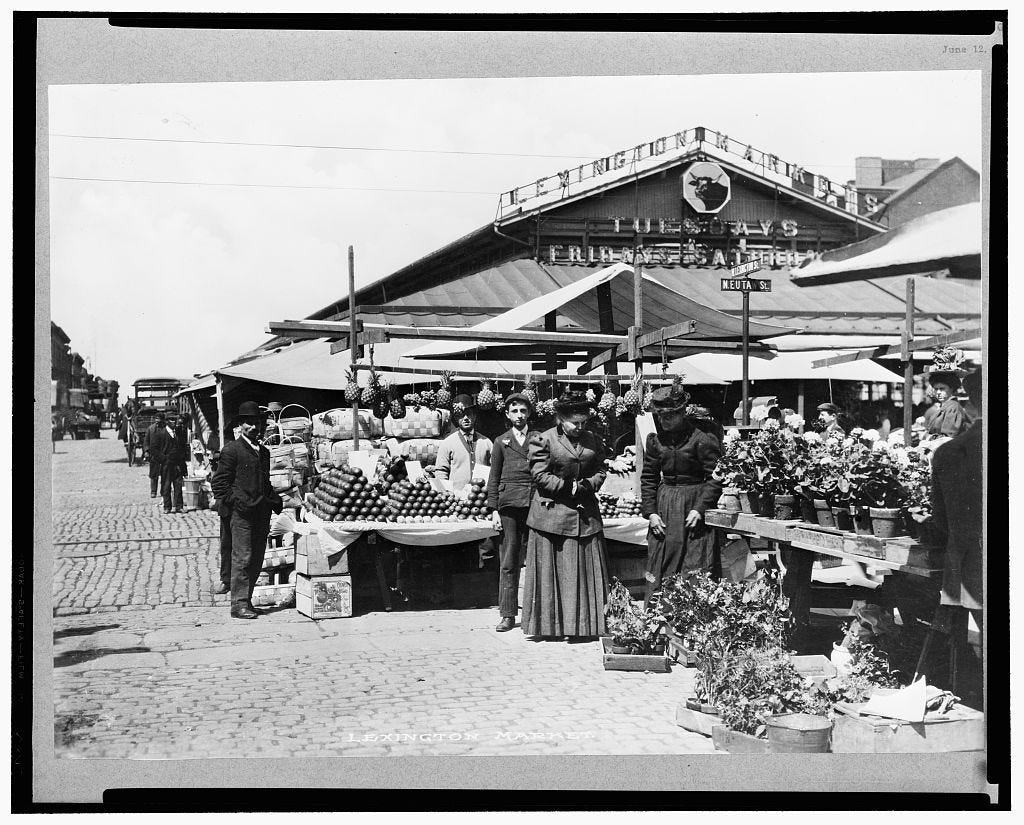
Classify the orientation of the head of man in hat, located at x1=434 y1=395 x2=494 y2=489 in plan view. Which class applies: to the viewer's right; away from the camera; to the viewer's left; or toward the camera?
toward the camera

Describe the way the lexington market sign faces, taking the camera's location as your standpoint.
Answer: facing the viewer

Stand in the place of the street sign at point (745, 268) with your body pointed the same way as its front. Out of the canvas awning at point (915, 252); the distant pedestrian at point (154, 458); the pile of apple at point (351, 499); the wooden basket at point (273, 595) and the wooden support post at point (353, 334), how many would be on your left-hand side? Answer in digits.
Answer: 1

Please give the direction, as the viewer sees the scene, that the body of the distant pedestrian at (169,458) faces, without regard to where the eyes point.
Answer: toward the camera

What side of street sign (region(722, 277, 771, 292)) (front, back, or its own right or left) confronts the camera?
front

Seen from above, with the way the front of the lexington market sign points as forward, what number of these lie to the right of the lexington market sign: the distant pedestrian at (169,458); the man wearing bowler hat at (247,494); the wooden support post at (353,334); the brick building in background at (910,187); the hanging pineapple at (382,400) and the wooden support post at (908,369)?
4

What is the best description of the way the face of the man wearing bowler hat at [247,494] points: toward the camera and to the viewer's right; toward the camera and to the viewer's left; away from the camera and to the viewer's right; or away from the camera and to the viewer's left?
toward the camera and to the viewer's right

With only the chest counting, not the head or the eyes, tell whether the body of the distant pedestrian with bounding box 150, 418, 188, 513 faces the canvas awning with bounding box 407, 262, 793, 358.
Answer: no

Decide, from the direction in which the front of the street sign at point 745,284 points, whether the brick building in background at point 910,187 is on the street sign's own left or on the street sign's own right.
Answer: on the street sign's own left

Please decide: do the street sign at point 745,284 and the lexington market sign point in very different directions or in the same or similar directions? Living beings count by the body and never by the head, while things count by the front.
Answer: same or similar directions

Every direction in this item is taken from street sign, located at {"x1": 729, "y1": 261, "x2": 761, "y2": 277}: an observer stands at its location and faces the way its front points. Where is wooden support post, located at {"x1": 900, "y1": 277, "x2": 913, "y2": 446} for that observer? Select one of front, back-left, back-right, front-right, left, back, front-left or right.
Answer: back-left

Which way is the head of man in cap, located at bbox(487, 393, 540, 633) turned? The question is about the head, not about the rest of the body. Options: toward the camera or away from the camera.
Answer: toward the camera

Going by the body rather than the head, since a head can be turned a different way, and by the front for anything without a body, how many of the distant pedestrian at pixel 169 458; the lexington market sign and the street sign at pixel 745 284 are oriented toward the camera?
3

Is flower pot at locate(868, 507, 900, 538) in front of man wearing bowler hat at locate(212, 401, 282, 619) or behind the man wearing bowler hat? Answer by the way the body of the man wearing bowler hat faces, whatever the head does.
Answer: in front
